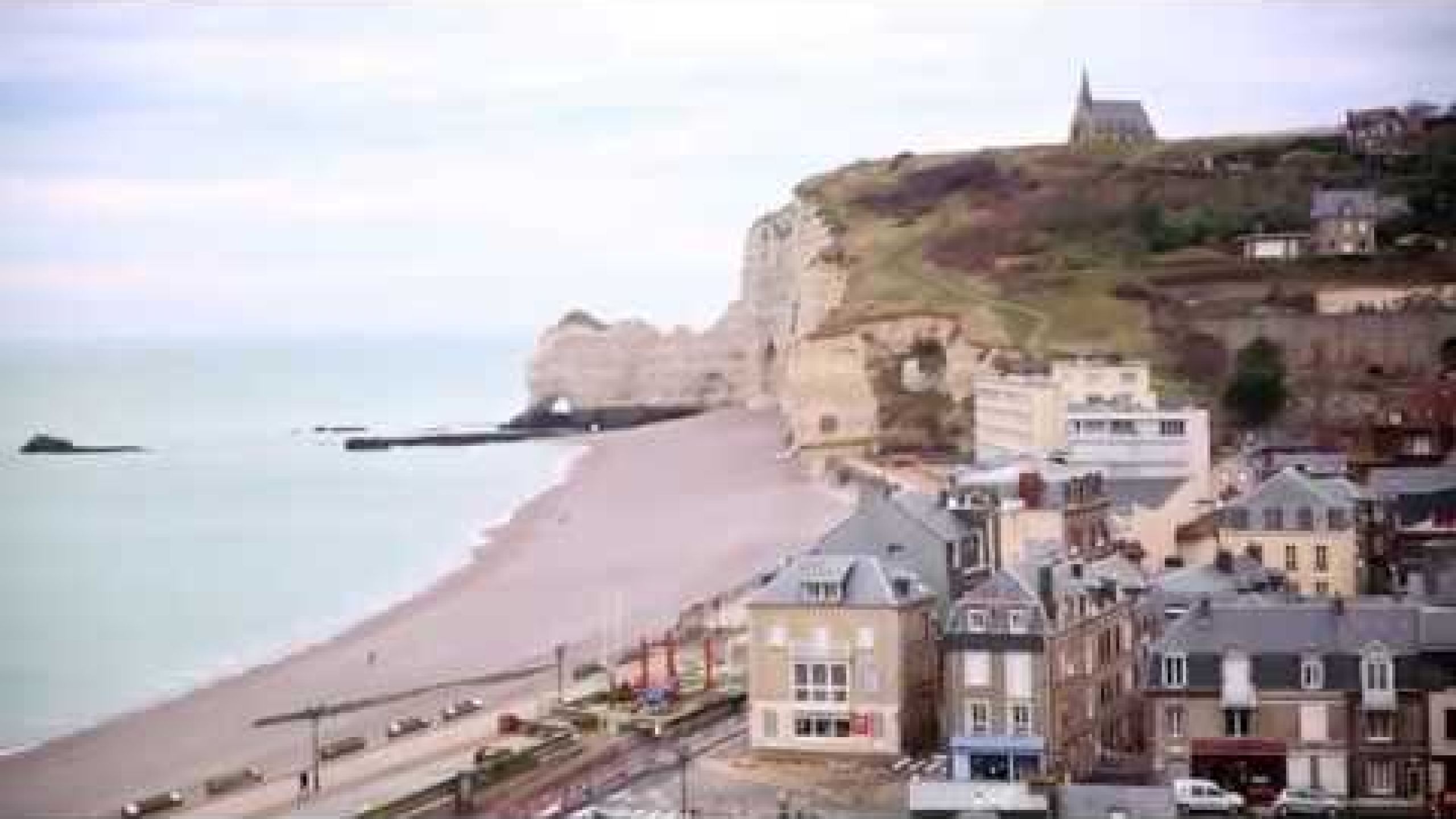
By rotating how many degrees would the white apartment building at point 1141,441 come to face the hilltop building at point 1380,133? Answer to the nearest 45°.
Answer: approximately 180°

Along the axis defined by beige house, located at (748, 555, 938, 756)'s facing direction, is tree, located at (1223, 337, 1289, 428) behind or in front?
behind

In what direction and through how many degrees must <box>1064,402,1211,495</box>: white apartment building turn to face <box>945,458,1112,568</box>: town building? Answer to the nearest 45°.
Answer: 0° — it already faces it

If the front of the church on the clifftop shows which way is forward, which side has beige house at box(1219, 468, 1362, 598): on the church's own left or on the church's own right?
on the church's own left

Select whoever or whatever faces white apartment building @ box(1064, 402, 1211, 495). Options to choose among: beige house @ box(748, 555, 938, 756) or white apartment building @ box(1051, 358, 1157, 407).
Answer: white apartment building @ box(1051, 358, 1157, 407)

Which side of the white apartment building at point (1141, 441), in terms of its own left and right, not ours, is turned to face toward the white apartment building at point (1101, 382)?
back

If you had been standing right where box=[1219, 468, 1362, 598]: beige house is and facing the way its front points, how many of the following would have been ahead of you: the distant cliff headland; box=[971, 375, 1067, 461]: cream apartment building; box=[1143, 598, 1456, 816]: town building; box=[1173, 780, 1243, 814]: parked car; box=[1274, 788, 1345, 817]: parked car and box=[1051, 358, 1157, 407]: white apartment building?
3

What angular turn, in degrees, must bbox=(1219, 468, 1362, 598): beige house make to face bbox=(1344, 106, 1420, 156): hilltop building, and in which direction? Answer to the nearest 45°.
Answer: approximately 180°

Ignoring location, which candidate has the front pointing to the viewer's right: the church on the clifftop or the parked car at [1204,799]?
the parked car

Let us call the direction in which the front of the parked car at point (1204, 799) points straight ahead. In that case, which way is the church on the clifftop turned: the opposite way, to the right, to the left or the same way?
the opposite way

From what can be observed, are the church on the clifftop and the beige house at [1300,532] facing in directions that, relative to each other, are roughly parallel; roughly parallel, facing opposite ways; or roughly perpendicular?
roughly perpendicular

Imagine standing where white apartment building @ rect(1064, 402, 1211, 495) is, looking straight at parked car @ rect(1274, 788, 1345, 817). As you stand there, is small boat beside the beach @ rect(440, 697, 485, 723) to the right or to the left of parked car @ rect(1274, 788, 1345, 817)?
right

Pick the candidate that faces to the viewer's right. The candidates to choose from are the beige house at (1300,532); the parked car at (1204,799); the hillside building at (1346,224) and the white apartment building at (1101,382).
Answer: the parked car

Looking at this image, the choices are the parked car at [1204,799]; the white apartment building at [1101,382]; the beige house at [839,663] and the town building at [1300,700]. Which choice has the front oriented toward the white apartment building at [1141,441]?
the white apartment building at [1101,382]

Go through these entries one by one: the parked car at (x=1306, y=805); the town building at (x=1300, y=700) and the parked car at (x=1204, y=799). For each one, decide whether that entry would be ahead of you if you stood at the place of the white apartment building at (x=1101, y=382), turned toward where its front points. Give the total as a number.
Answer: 3

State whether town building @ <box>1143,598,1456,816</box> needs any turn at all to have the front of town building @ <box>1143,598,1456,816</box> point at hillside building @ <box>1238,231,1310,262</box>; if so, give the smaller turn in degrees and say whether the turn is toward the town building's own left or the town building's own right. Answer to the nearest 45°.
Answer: approximately 180°
